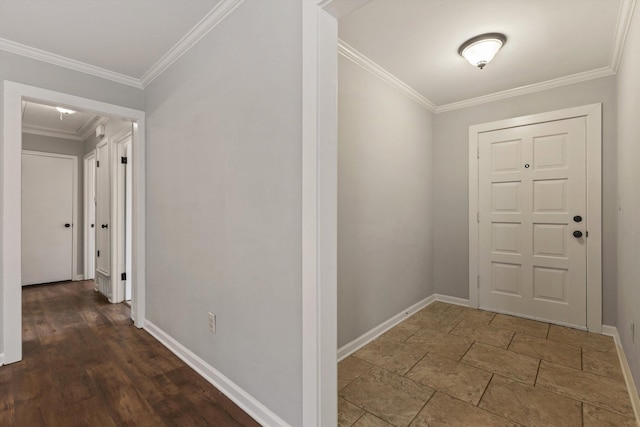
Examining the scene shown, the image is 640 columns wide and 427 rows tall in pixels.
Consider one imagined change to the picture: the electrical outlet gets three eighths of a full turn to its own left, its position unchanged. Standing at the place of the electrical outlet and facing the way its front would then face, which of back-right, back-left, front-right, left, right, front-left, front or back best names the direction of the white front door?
front

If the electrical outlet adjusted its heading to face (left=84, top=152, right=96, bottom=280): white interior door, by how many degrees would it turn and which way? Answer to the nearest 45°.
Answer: approximately 90° to its right

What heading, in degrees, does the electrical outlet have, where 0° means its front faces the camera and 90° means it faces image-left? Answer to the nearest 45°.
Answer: approximately 45°

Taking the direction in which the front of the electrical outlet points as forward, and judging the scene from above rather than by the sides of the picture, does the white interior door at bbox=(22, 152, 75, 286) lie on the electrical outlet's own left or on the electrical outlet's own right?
on the electrical outlet's own right
